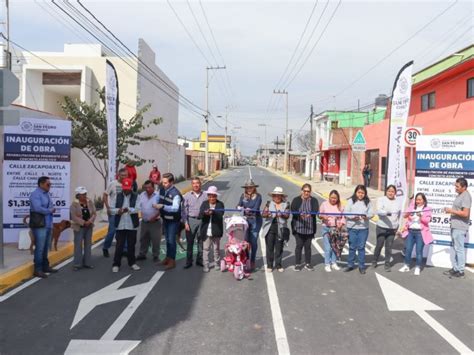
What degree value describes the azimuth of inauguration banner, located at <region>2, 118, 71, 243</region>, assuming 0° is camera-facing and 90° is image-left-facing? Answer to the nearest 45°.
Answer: approximately 0°

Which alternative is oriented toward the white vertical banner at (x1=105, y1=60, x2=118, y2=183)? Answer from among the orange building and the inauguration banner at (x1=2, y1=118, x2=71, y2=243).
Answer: the orange building

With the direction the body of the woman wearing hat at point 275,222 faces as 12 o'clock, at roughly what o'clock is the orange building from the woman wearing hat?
The orange building is roughly at 7 o'clock from the woman wearing hat.

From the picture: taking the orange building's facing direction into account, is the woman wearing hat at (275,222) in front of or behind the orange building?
in front

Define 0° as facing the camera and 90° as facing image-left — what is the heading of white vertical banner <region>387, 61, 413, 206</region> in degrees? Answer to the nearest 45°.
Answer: approximately 0°

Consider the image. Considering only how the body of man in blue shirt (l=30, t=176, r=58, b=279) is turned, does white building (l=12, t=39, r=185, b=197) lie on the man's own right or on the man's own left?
on the man's own left

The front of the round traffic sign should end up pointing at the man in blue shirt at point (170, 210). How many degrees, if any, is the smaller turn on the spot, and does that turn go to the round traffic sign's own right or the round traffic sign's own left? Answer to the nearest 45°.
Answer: approximately 45° to the round traffic sign's own right

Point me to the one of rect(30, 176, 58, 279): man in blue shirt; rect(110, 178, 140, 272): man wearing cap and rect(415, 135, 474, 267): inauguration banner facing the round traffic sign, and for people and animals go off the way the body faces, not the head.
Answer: the man in blue shirt

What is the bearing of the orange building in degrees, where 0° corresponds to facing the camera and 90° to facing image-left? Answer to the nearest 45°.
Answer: approximately 45°

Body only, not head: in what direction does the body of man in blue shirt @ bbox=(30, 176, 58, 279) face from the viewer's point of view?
to the viewer's right

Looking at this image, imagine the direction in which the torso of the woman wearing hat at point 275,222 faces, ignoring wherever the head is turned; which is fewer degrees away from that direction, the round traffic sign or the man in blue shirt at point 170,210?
the man in blue shirt

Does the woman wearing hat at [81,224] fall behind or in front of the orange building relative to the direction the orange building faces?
in front

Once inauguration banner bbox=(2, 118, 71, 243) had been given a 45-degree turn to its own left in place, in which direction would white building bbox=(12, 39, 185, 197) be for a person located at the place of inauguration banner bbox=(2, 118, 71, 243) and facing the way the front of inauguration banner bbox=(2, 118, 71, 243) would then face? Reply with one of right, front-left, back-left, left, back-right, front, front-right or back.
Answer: back-left

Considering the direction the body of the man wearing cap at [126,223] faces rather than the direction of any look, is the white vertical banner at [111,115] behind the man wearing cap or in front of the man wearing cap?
behind
